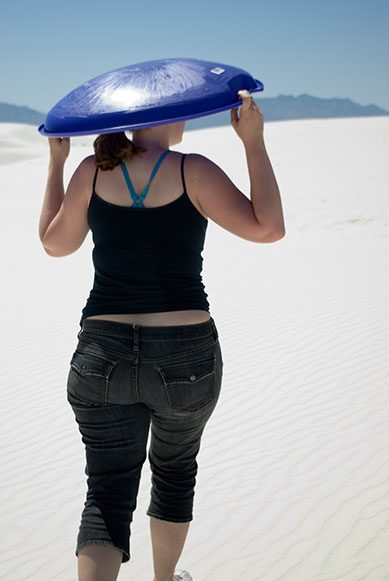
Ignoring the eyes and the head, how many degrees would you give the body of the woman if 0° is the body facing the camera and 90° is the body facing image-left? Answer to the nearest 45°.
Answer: approximately 180°
